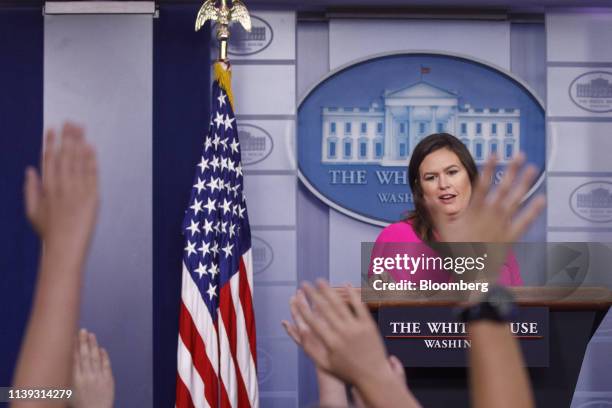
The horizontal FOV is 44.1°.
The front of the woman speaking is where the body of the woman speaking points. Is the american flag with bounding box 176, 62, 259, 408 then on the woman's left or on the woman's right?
on the woman's right

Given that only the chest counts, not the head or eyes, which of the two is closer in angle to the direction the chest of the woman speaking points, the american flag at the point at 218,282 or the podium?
the podium

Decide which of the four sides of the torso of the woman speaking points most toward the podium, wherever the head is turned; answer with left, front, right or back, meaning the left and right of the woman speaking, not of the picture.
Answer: front

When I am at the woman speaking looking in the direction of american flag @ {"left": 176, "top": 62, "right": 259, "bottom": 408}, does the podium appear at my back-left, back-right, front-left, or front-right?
back-left

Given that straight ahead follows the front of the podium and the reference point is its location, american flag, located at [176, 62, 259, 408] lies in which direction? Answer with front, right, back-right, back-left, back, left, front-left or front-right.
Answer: back-right

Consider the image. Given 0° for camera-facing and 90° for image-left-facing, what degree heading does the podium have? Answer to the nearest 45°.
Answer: approximately 0°

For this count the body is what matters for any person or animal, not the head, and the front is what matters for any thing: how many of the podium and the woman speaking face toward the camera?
2

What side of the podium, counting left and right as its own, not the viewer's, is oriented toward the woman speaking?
back
